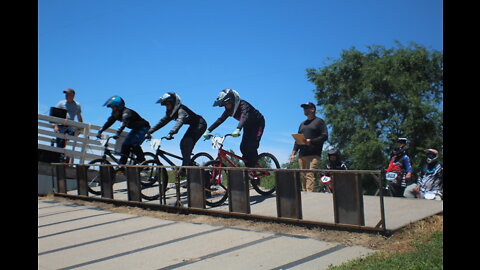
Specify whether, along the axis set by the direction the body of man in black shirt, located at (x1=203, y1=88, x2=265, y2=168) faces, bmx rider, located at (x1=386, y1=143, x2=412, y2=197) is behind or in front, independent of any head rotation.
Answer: behind

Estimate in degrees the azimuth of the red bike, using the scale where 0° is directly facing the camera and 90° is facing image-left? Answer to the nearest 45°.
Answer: approximately 45°

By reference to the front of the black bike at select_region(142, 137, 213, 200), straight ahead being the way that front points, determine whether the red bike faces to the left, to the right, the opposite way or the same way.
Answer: the same way

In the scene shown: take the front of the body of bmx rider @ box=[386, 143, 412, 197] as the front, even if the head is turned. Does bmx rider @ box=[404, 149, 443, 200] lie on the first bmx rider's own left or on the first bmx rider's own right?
on the first bmx rider's own left

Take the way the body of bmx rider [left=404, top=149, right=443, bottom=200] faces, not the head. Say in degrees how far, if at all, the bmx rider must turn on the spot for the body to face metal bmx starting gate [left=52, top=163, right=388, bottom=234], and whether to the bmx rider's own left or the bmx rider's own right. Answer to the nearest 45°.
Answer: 0° — they already face it

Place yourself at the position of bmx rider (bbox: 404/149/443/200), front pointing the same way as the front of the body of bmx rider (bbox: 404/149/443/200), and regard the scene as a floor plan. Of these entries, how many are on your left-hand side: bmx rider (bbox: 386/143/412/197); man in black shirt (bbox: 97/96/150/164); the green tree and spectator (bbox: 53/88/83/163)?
0

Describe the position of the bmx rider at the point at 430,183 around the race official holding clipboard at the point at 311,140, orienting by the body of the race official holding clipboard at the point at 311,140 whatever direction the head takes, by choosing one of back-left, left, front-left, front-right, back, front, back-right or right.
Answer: back-left

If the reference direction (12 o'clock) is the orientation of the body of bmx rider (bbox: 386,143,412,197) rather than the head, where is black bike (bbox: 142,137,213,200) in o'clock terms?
The black bike is roughly at 1 o'clock from the bmx rider.

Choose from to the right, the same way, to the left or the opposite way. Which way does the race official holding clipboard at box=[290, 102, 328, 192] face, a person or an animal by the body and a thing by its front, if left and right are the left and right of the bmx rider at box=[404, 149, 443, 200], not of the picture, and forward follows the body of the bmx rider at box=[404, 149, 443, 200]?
the same way

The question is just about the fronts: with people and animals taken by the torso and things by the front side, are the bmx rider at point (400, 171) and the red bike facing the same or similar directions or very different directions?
same or similar directions

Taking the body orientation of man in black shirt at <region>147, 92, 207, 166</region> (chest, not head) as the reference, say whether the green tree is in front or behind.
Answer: behind

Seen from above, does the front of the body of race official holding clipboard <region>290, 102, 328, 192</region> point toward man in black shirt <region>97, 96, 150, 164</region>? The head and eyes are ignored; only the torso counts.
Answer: no

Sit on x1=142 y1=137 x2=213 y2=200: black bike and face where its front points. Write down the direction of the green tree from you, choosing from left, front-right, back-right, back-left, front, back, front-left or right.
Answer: back

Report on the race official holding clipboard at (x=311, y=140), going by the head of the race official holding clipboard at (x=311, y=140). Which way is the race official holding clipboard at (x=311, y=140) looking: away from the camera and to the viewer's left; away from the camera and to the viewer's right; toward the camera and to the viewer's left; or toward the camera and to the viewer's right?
toward the camera and to the viewer's left

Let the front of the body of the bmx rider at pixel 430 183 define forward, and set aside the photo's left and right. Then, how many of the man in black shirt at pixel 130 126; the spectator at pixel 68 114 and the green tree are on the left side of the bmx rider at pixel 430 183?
0
